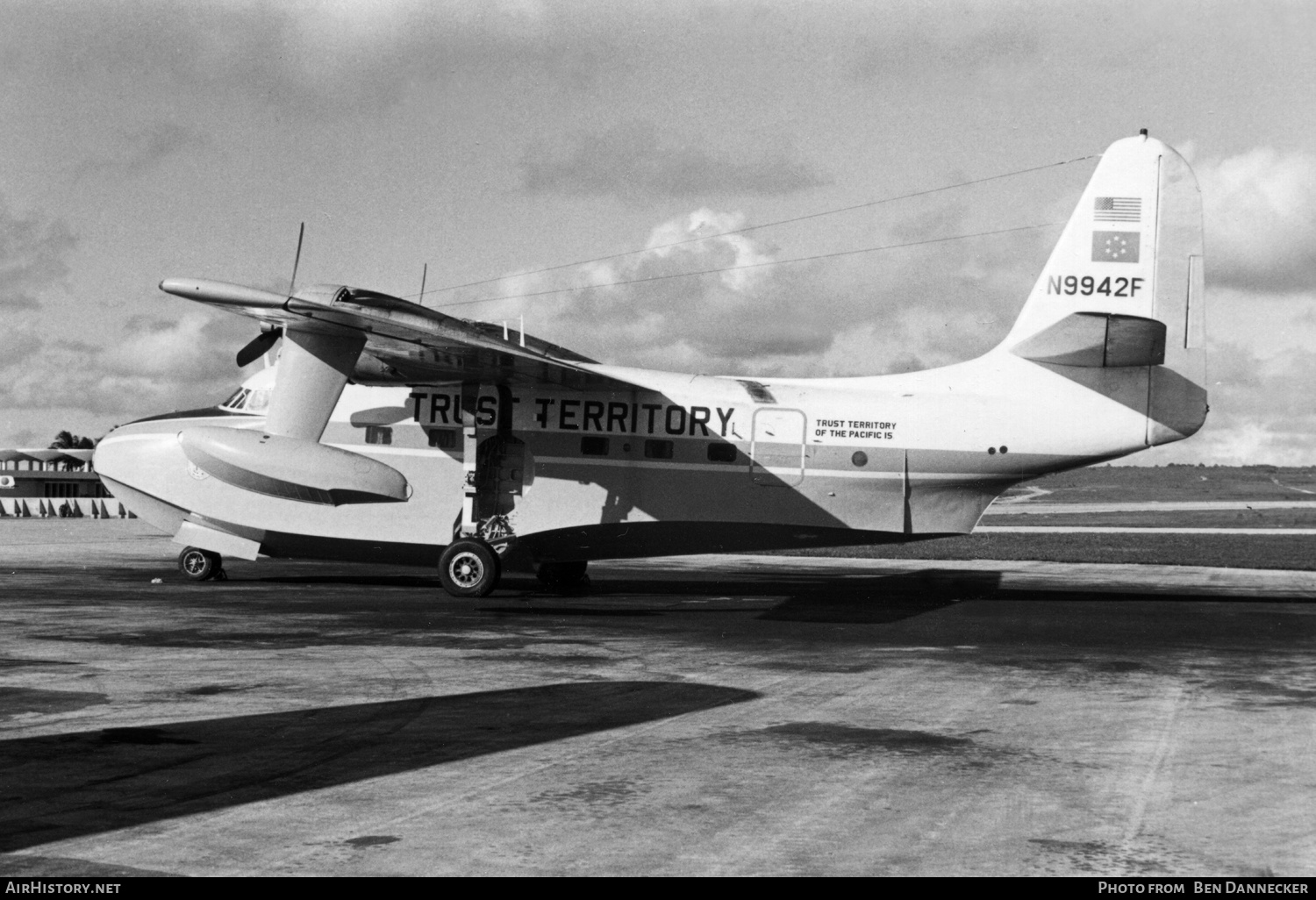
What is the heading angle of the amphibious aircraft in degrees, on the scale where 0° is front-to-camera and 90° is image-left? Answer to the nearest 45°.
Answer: approximately 90°
